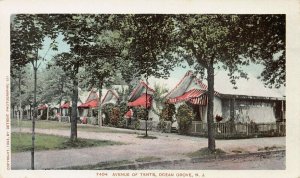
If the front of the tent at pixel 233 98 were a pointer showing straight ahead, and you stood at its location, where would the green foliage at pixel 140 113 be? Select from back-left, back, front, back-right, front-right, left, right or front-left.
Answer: front-right

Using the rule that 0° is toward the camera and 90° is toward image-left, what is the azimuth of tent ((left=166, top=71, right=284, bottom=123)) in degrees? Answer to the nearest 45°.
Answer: approximately 45°

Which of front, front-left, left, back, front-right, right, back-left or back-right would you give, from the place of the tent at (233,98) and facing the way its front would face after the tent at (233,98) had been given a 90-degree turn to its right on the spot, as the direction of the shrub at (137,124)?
front-left

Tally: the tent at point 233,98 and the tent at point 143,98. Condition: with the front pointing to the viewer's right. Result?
0

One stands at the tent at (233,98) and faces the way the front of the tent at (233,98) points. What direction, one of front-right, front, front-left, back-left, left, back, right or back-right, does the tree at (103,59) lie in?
front-right

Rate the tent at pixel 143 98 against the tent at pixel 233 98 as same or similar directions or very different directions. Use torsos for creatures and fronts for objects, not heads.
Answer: same or similar directions
